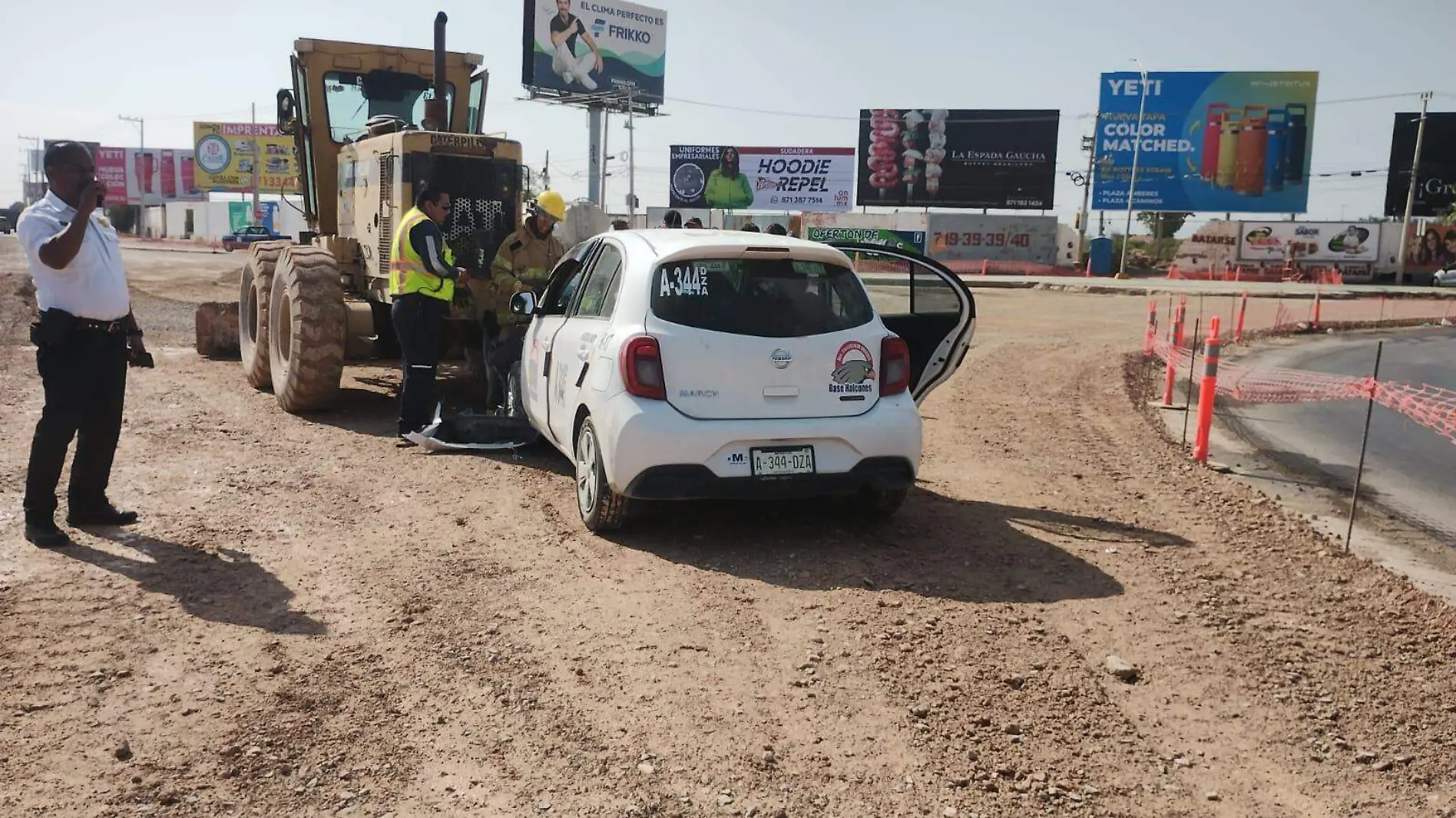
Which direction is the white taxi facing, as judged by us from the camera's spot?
facing away from the viewer

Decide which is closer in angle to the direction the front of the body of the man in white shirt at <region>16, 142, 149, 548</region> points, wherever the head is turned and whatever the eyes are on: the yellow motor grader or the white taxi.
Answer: the white taxi

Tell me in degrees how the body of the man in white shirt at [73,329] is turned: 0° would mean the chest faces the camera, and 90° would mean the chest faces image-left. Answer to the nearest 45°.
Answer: approximately 315°

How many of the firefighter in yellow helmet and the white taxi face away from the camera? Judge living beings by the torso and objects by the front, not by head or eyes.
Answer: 1

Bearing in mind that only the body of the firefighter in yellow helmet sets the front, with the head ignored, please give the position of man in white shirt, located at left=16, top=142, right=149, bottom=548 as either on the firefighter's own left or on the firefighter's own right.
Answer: on the firefighter's own right

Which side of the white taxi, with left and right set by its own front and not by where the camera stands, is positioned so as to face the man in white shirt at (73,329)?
left

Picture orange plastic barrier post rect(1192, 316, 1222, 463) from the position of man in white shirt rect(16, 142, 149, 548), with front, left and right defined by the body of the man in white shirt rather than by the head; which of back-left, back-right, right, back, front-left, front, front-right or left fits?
front-left

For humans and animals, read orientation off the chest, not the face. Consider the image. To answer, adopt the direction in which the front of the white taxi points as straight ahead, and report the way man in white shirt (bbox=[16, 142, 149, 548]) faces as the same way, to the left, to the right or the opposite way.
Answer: to the right

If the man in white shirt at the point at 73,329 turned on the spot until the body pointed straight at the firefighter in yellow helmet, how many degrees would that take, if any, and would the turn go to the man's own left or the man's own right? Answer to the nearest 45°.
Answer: approximately 90° to the man's own left

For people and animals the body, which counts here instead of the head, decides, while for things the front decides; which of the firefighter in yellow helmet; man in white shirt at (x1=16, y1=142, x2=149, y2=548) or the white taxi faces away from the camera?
the white taxi

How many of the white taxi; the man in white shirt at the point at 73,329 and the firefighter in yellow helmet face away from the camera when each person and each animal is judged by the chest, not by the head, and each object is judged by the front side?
1
